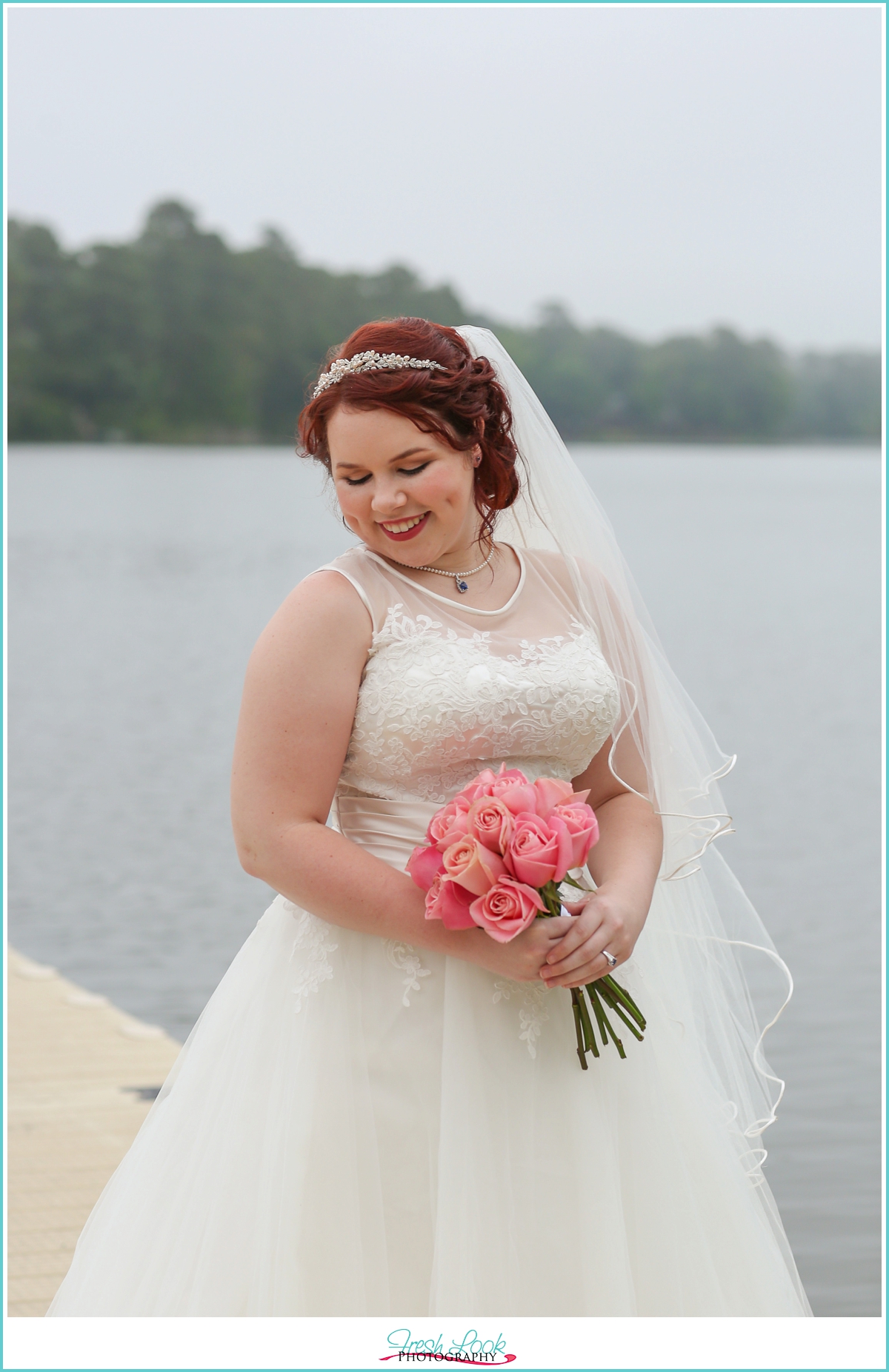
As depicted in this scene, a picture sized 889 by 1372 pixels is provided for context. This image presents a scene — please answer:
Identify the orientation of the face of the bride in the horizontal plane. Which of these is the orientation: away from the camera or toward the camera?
toward the camera

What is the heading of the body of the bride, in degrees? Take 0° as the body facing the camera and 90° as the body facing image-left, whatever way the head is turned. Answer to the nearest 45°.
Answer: approximately 315°
